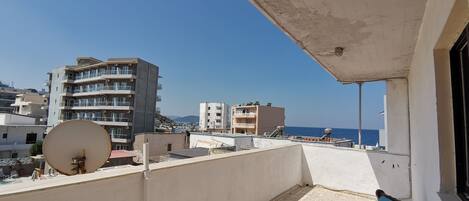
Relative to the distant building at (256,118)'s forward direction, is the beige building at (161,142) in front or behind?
in front

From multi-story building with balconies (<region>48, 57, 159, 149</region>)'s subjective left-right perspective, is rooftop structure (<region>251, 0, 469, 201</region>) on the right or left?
on its left

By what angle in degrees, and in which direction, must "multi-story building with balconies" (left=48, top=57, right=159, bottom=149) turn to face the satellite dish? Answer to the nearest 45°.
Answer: approximately 45° to its left

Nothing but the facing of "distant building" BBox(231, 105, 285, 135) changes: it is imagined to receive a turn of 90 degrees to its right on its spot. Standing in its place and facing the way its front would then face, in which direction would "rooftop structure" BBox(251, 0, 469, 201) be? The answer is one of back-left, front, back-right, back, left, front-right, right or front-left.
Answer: back-left

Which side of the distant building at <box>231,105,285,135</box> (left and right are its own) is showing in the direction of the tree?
front

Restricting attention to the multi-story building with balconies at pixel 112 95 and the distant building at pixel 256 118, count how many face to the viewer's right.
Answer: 0

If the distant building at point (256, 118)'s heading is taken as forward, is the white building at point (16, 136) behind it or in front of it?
in front

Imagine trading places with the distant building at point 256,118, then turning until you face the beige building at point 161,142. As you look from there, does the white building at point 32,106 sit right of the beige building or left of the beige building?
right

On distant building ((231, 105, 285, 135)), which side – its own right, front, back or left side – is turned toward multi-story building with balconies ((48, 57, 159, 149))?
front

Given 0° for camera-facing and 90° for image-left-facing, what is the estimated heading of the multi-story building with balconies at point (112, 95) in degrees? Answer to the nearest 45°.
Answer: approximately 45°

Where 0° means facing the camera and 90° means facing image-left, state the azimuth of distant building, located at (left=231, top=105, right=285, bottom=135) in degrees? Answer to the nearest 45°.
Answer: approximately 45°

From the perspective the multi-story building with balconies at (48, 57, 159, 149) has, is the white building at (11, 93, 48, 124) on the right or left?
on its right

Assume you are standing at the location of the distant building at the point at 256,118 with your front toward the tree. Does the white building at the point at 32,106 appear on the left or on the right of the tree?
right

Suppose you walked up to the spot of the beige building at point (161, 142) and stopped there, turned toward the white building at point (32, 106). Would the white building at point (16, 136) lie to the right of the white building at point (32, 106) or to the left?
left
